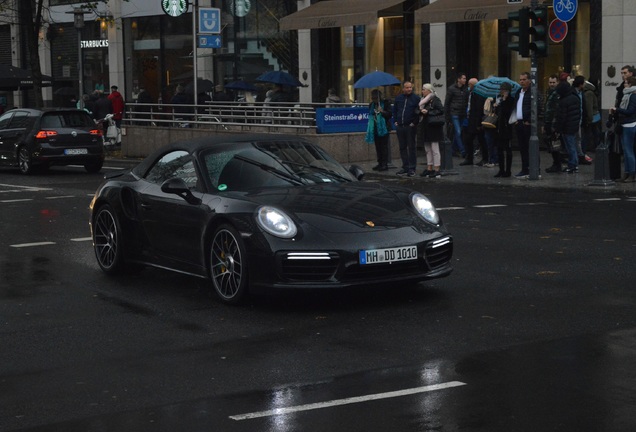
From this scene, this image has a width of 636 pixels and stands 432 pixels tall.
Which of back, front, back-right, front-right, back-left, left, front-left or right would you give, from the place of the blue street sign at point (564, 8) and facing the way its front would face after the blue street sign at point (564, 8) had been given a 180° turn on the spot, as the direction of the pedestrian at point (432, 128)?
left

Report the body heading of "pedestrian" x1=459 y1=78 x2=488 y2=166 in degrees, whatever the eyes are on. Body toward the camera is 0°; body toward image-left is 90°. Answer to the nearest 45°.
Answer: approximately 45°

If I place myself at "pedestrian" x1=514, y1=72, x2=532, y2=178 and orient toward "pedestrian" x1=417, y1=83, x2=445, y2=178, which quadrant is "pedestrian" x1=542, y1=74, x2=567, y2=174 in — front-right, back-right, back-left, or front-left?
back-right

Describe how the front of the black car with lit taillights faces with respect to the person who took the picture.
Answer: facing away from the viewer and to the left of the viewer

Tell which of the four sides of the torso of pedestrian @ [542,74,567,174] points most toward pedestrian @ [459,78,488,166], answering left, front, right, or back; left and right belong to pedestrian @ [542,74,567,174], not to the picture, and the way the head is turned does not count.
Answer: right

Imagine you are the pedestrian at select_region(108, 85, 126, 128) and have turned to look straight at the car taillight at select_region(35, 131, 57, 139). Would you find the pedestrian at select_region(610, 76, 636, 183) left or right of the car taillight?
left

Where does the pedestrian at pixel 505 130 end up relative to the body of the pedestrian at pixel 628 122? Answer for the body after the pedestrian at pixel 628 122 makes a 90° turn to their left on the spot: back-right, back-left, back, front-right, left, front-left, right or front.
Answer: back-right

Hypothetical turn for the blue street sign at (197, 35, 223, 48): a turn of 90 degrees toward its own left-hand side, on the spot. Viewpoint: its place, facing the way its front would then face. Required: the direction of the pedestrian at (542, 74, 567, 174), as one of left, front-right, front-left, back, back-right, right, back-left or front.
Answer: front-right

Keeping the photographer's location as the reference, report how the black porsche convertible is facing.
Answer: facing the viewer and to the right of the viewer
